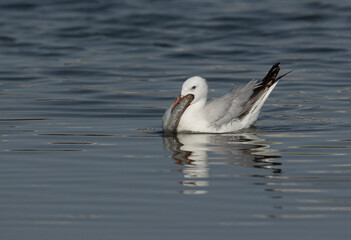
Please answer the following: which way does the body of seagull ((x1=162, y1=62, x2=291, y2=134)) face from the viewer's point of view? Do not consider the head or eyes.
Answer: to the viewer's left
